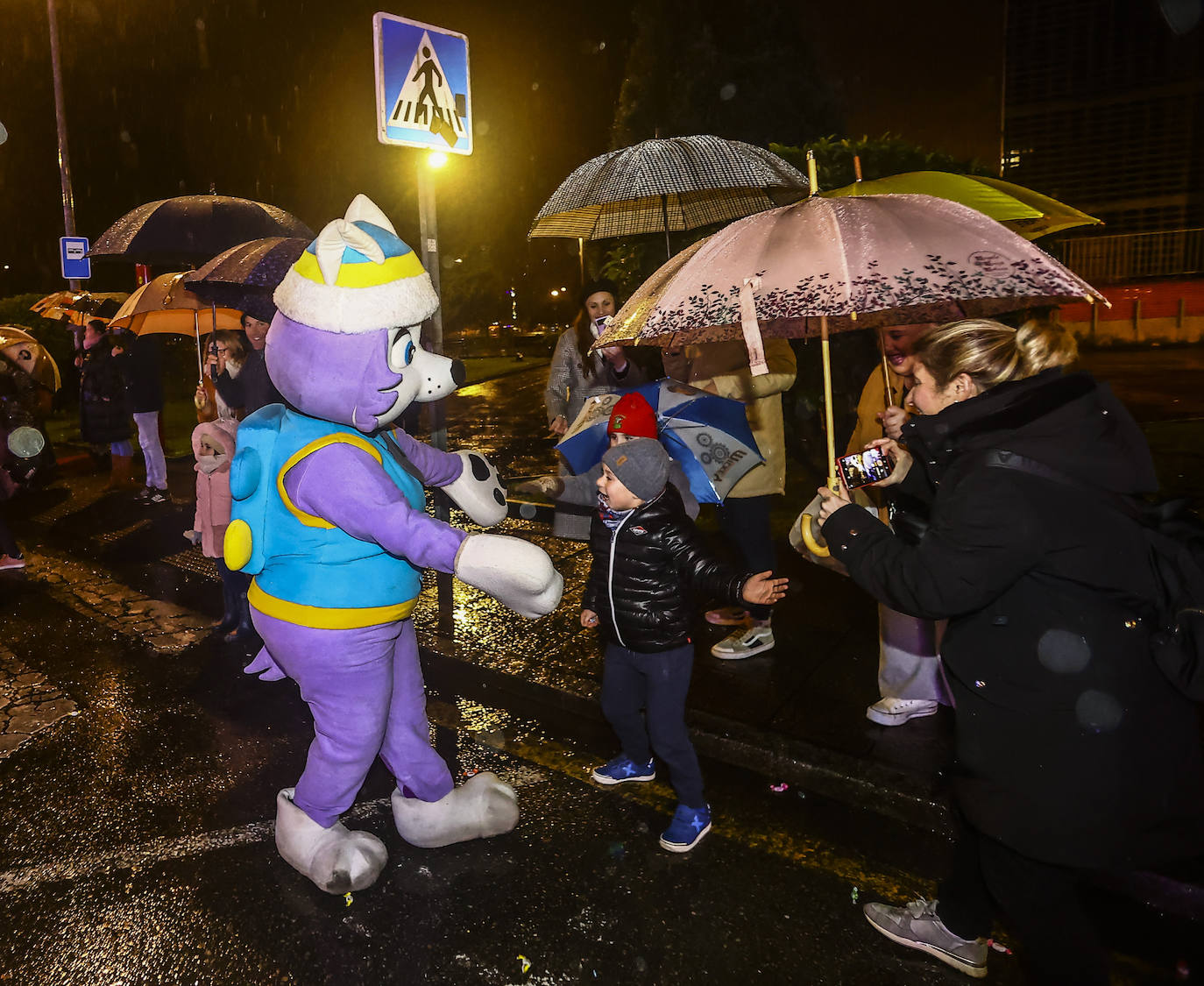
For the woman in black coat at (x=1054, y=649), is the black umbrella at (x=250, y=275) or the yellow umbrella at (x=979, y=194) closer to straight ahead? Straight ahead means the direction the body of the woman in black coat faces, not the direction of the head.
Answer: the black umbrella

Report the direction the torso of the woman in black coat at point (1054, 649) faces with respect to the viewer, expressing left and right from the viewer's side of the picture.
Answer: facing to the left of the viewer

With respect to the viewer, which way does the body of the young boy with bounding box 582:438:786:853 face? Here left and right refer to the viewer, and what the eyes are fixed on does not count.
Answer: facing the viewer and to the left of the viewer

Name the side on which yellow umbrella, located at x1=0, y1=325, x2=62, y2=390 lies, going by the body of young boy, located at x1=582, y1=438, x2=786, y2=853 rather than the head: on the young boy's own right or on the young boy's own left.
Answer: on the young boy's own right

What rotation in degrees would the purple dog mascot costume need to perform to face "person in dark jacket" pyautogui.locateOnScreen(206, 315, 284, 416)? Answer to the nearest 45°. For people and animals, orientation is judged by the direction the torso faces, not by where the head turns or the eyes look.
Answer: approximately 90° to its left

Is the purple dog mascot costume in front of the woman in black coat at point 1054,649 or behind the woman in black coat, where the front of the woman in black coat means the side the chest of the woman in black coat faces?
in front

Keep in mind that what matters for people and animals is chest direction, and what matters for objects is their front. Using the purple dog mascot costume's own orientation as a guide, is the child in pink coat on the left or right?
on its left

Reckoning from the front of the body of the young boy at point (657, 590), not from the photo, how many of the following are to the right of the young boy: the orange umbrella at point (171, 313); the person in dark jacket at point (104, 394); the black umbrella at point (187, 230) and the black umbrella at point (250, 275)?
4

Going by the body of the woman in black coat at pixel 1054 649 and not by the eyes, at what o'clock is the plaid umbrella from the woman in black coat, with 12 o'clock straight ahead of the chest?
The plaid umbrella is roughly at 2 o'clock from the woman in black coat.

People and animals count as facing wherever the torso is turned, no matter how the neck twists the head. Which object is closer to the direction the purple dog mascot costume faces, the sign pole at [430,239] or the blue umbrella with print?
the blue umbrella with print

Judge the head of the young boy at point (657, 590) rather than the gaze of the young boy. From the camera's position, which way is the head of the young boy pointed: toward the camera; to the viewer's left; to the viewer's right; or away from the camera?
to the viewer's left

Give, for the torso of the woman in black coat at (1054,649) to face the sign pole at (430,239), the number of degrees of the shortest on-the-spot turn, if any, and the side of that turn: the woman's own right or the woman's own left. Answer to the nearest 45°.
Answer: approximately 45° to the woman's own right

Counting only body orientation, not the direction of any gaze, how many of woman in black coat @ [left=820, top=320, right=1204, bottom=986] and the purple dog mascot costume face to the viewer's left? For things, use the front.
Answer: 1

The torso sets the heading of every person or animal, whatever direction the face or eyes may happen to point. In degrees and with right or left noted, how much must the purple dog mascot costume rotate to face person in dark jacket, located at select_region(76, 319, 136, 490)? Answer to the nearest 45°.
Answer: approximately 90° to its left

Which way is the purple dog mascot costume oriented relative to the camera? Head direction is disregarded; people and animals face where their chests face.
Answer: to the viewer's right

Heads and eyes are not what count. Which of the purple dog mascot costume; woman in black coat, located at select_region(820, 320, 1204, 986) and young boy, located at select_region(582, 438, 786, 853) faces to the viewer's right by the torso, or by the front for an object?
the purple dog mascot costume

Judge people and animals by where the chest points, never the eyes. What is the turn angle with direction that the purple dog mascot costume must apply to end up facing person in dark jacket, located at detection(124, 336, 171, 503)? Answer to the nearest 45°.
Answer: approximately 90° to its left
